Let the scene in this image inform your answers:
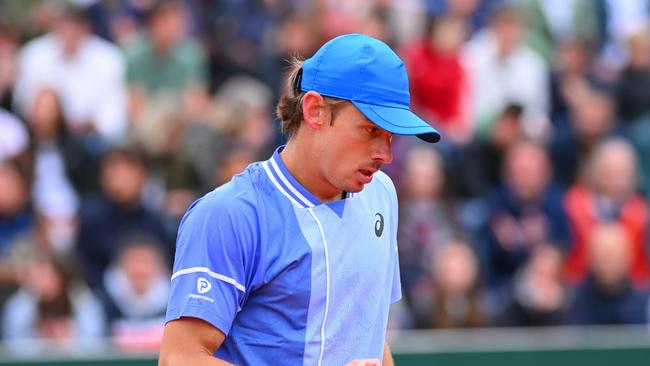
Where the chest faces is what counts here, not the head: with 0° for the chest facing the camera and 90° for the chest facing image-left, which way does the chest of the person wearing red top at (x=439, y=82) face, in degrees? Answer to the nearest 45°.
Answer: approximately 0°

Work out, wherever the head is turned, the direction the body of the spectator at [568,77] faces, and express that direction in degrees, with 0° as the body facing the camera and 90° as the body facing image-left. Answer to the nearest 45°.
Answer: approximately 0°

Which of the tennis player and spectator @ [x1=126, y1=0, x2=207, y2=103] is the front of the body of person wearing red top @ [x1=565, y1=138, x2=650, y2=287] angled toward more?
the tennis player

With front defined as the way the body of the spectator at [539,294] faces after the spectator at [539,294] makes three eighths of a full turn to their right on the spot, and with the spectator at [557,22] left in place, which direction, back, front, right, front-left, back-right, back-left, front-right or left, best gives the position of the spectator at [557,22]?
front-right

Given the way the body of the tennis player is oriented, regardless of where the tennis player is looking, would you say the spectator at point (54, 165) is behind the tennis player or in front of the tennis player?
behind

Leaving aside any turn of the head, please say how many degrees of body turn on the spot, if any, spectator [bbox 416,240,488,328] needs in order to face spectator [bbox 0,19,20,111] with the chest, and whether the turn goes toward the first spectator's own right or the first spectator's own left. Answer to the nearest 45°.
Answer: approximately 90° to the first spectator's own right
